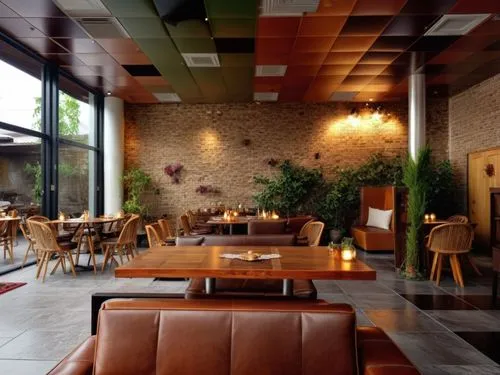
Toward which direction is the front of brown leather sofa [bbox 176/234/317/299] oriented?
toward the camera

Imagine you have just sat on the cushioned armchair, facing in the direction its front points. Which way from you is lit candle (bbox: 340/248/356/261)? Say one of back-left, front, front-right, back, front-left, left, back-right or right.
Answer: front-left

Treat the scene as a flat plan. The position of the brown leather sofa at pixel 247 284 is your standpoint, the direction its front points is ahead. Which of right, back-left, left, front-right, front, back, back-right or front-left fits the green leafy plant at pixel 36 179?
back-right

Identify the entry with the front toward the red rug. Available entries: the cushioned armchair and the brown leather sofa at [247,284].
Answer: the cushioned armchair

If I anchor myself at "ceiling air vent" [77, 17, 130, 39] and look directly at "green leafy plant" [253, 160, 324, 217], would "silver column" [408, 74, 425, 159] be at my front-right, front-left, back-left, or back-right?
front-right

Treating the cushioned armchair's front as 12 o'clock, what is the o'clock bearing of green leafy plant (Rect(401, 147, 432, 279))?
The green leafy plant is roughly at 10 o'clock from the cushioned armchair.

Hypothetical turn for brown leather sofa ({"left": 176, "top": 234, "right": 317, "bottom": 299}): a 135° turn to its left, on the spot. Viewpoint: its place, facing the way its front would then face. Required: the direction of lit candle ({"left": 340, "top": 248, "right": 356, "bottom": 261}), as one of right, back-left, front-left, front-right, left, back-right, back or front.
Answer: right

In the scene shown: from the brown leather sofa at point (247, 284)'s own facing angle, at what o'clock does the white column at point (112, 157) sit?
The white column is roughly at 5 o'clock from the brown leather sofa.

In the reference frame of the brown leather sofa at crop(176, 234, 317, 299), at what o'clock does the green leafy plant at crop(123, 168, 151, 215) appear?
The green leafy plant is roughly at 5 o'clock from the brown leather sofa.

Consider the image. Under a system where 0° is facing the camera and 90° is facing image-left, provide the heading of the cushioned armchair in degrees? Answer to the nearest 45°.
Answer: approximately 45°

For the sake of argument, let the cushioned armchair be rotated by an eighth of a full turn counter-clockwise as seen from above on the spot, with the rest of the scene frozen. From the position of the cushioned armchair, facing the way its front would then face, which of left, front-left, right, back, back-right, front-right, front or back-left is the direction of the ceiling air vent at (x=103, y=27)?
front-right

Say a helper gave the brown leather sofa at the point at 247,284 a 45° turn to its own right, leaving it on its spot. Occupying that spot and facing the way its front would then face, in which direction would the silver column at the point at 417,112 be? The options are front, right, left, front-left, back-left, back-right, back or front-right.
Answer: back
